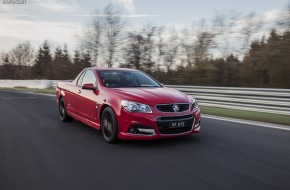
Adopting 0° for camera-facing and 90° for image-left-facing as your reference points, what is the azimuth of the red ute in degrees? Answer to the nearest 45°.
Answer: approximately 315°

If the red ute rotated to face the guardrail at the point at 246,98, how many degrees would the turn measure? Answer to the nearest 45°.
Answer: approximately 90° to its left

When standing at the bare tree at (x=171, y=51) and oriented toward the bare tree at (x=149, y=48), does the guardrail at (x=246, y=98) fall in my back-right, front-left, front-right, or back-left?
back-left

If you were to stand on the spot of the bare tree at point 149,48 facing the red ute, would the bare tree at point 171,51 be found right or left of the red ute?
left

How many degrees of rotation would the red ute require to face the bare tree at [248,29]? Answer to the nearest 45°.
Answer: approximately 90° to its left

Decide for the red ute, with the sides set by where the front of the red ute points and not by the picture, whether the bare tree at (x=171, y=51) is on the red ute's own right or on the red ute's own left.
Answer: on the red ute's own left

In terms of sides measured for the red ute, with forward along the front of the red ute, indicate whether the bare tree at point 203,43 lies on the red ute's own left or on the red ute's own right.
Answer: on the red ute's own left

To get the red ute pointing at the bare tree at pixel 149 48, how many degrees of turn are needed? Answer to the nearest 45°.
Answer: approximately 135° to its left
